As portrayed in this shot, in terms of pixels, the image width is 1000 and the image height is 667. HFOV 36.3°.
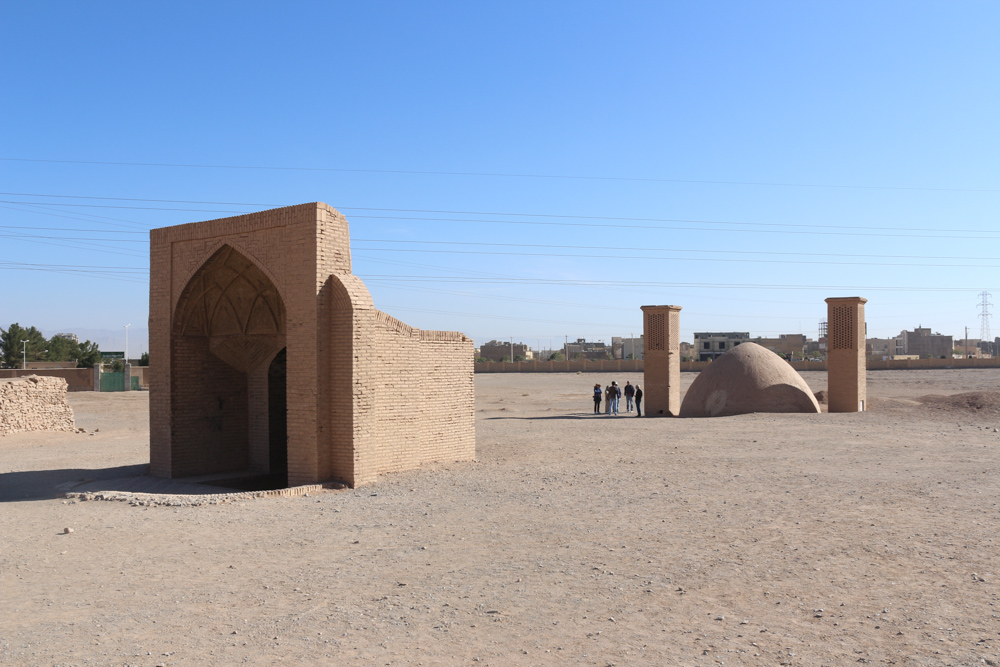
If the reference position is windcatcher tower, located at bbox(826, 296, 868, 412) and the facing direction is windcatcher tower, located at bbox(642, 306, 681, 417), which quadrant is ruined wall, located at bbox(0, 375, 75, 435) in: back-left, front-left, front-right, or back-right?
front-left

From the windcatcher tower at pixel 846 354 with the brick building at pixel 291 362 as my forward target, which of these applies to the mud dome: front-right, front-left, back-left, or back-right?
front-right

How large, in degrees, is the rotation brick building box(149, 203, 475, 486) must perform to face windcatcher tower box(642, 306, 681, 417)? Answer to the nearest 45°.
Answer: approximately 180°

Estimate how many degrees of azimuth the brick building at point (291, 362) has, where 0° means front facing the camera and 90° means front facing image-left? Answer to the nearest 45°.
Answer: approximately 45°

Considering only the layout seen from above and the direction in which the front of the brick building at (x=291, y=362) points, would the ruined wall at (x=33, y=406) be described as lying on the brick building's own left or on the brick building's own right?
on the brick building's own right

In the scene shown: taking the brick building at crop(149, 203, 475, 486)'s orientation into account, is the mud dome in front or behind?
behind

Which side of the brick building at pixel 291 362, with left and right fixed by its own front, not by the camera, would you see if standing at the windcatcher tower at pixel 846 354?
back
